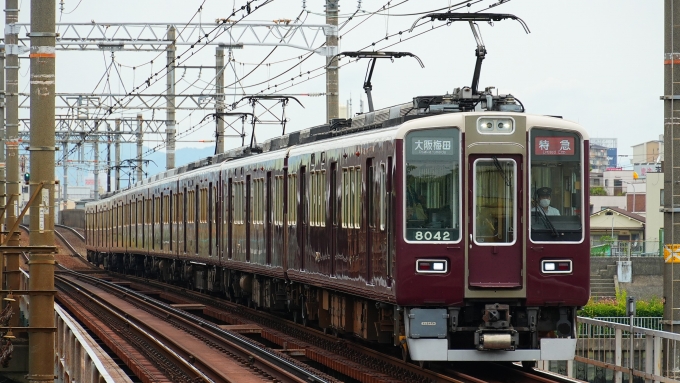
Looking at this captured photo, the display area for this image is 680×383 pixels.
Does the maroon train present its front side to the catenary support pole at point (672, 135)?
no

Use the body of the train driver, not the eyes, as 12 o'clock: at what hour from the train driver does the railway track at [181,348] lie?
The railway track is roughly at 4 o'clock from the train driver.

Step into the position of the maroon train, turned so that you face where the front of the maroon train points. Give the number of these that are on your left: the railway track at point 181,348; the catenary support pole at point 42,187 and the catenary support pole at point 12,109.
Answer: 0

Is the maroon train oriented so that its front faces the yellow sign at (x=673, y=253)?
no

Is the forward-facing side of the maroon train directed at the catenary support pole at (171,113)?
no

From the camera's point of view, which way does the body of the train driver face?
toward the camera

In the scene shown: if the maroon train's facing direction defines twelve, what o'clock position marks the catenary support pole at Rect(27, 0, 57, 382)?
The catenary support pole is roughly at 1 o'clock from the maroon train.

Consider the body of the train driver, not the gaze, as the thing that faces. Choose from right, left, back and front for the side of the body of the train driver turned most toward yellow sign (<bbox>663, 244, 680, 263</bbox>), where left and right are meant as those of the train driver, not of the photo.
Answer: left

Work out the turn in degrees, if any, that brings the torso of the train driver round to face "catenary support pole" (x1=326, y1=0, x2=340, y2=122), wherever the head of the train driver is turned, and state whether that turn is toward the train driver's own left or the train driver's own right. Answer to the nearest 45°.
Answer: approximately 135° to the train driver's own right

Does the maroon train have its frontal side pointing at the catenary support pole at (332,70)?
no

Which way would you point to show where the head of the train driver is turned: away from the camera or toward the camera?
toward the camera
